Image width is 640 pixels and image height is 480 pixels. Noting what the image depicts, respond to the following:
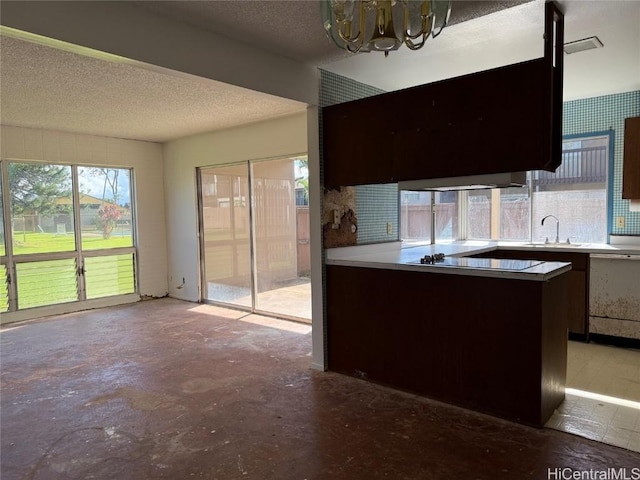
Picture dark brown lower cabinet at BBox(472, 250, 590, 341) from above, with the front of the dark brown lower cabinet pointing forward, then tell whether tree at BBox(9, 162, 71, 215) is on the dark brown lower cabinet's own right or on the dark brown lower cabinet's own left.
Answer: on the dark brown lower cabinet's own right

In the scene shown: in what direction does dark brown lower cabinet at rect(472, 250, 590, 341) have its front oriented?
toward the camera

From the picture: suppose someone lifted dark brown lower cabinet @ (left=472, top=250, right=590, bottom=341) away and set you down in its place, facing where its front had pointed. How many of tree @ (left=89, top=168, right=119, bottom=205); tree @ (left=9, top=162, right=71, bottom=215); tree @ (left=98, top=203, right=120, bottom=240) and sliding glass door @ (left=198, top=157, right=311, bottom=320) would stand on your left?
0

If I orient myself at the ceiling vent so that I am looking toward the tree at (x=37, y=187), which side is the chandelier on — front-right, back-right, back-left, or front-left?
front-left

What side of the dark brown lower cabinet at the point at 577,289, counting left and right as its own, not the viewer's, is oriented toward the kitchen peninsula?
front

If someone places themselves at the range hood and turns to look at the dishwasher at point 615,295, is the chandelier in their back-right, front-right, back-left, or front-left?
back-right

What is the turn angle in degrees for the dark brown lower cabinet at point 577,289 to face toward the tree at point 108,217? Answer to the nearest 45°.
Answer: approximately 90° to its right

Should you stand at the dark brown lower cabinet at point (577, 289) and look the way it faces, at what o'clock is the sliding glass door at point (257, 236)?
The sliding glass door is roughly at 3 o'clock from the dark brown lower cabinet.

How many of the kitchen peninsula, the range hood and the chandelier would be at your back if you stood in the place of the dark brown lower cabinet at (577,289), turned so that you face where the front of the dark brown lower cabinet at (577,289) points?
0

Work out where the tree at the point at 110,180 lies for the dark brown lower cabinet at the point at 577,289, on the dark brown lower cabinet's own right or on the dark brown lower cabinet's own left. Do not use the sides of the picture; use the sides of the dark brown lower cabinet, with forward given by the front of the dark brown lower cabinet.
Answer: on the dark brown lower cabinet's own right
